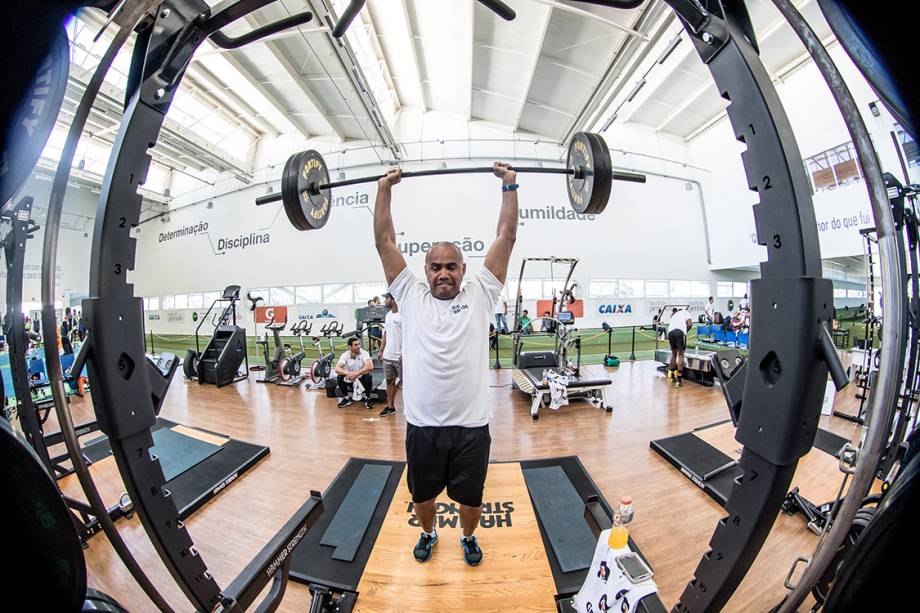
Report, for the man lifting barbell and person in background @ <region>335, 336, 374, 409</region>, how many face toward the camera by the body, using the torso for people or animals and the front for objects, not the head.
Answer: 2

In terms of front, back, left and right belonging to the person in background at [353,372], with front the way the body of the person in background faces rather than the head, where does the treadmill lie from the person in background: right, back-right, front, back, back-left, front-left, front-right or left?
left

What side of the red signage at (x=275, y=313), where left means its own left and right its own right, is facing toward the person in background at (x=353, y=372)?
front

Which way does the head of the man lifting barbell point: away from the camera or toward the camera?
toward the camera

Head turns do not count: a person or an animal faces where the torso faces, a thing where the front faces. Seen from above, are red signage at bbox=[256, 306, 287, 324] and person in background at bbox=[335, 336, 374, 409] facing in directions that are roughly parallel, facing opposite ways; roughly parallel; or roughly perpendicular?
roughly parallel

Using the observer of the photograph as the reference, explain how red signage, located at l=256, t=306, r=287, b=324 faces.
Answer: facing the viewer

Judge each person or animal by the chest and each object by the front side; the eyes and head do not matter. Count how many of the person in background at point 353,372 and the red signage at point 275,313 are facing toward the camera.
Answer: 2

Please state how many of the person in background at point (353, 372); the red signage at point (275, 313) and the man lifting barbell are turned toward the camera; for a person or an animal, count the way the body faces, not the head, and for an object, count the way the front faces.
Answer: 3

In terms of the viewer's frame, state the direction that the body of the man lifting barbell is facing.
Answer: toward the camera

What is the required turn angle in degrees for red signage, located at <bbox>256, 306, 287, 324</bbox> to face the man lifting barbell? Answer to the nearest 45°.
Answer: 0° — it already faces them

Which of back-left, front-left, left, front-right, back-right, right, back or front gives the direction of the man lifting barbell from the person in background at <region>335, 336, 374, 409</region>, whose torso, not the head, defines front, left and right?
front

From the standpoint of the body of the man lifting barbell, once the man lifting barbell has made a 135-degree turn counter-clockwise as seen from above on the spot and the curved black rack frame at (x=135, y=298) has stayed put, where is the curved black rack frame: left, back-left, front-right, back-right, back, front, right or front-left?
back
